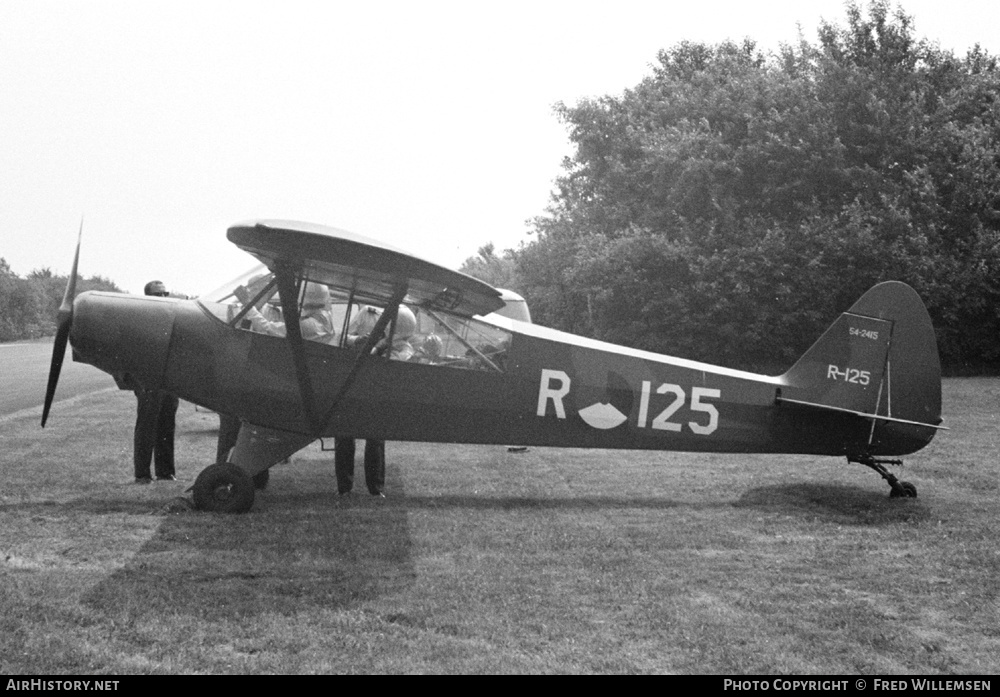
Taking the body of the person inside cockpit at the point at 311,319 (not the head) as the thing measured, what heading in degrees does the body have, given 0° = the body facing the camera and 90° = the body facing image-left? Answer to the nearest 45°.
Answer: approximately 90°

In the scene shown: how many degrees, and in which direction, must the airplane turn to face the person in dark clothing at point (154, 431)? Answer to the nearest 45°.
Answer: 0° — it already faces them

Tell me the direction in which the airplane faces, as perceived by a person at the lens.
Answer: facing to the left of the viewer
